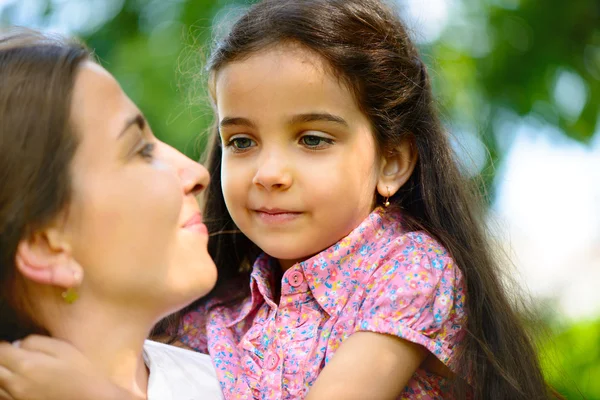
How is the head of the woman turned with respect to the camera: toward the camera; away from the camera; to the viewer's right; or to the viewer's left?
to the viewer's right

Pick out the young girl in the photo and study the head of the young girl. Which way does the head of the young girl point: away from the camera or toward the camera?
toward the camera

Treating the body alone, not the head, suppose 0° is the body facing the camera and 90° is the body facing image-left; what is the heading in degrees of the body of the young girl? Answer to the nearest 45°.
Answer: approximately 45°

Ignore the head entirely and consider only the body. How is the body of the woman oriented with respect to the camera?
to the viewer's right
